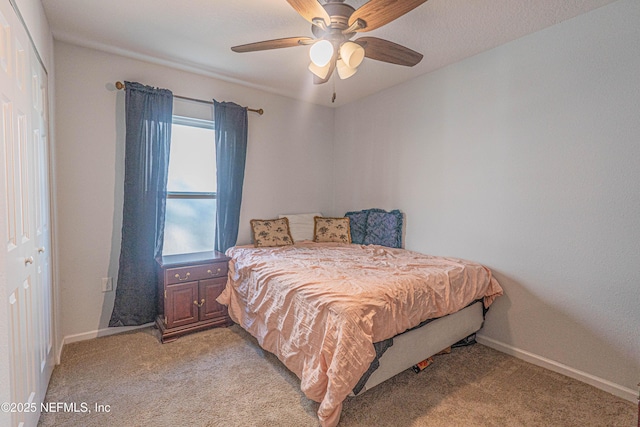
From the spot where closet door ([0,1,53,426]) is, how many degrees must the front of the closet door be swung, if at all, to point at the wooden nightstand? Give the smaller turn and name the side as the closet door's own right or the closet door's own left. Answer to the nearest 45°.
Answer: approximately 45° to the closet door's own left

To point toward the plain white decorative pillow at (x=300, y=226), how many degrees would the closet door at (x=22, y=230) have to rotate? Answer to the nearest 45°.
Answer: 0° — it already faces it

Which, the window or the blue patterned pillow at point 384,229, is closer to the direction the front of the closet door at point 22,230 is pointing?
the blue patterned pillow

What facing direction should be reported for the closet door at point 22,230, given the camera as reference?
facing to the right of the viewer
